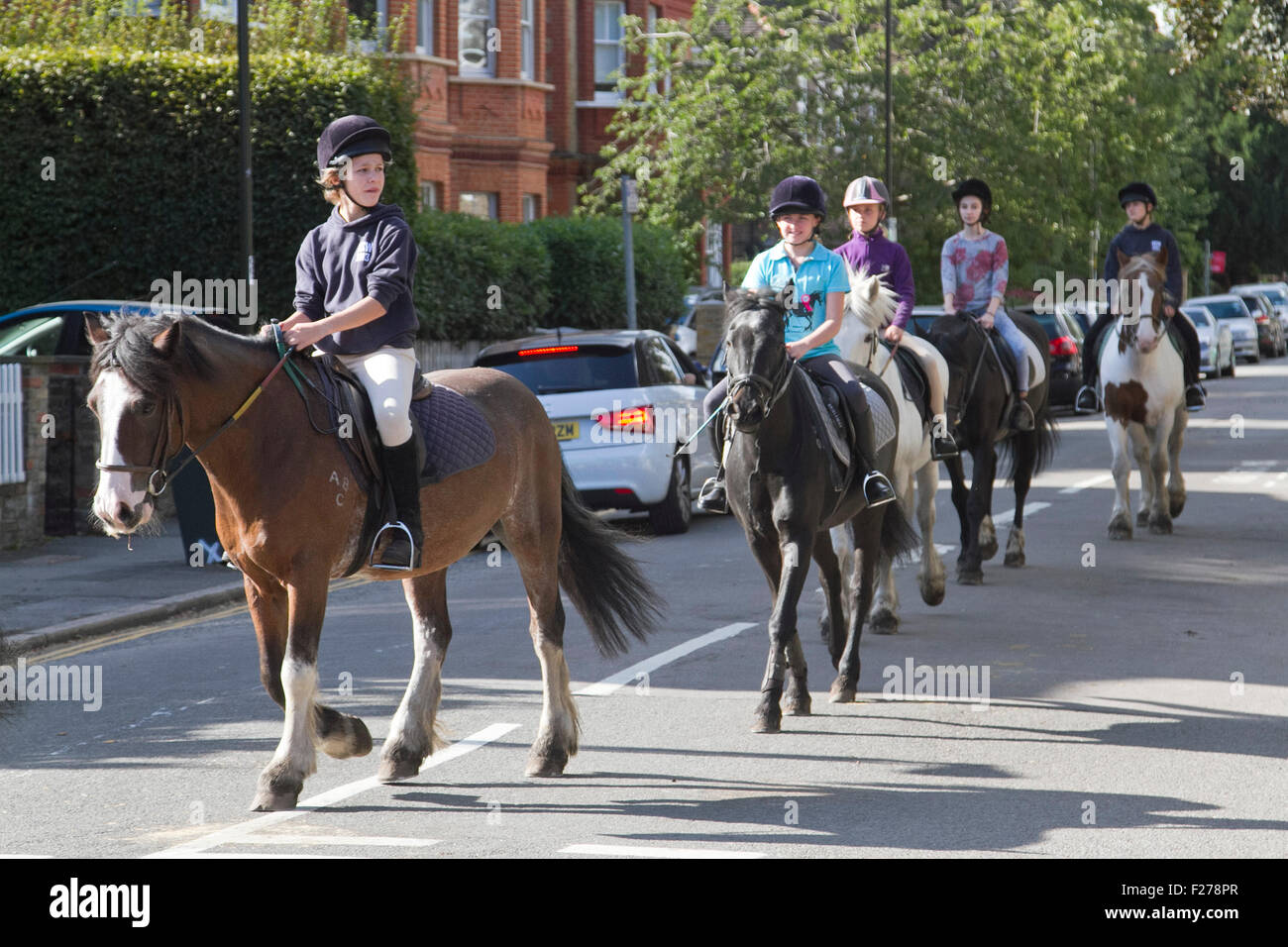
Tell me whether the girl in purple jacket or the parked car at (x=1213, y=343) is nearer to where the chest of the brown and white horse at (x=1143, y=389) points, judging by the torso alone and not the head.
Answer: the girl in purple jacket

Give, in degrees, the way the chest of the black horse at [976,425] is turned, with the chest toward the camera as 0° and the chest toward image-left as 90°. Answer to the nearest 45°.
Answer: approximately 45°

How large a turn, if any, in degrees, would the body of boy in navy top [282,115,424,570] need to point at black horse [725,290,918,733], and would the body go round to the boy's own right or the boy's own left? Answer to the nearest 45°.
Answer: approximately 180°

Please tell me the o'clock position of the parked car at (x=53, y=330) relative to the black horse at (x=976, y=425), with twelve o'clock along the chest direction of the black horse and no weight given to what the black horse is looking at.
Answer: The parked car is roughly at 2 o'clock from the black horse.
